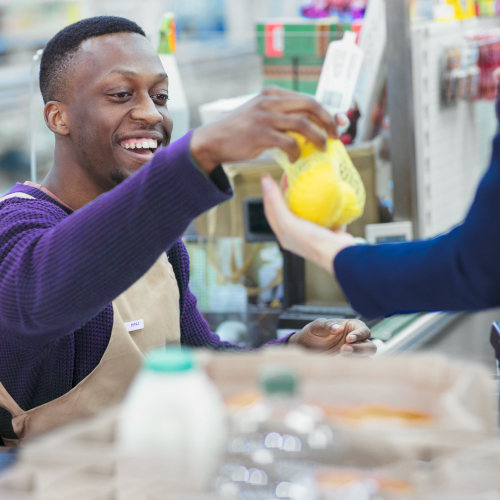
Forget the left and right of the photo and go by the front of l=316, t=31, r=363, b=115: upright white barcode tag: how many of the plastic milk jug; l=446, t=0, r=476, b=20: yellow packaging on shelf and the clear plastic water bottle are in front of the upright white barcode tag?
2

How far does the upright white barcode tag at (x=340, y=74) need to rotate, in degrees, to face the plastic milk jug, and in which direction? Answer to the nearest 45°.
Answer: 0° — it already faces it

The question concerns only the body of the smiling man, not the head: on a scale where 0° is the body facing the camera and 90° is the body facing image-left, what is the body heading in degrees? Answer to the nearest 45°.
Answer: approximately 315°

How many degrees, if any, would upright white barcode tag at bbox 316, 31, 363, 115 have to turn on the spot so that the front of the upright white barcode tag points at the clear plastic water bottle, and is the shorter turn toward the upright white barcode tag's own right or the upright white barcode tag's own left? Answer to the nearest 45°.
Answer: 0° — it already faces it

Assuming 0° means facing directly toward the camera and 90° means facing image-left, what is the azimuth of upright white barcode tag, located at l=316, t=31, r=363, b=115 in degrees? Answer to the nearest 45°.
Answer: approximately 0°

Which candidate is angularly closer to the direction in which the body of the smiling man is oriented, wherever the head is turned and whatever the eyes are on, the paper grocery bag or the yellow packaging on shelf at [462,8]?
the paper grocery bag
